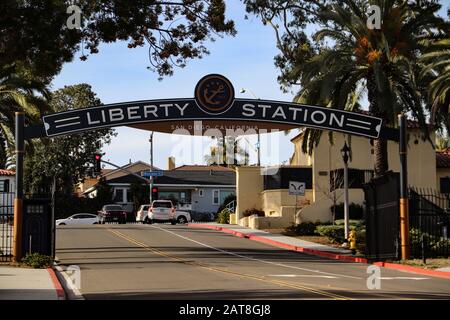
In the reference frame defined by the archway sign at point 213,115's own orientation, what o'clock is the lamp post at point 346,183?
The lamp post is roughly at 8 o'clock from the archway sign.

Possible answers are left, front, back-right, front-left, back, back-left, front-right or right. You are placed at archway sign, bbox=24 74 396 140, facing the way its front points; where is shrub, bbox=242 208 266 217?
back

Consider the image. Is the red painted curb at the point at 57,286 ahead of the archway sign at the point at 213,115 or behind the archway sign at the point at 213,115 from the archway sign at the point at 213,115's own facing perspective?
ahead

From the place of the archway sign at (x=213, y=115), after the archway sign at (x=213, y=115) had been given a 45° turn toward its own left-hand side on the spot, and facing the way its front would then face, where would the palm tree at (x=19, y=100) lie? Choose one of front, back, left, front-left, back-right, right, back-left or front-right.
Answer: back

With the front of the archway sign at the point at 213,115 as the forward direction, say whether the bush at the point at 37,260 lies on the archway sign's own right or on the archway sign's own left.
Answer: on the archway sign's own right

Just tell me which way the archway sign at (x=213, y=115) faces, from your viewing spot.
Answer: facing the viewer

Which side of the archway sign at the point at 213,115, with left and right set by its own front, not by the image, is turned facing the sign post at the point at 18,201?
right

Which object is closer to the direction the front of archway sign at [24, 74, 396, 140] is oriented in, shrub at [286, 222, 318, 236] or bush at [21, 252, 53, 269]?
the bush

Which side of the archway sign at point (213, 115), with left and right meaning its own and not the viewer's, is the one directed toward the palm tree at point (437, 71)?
left

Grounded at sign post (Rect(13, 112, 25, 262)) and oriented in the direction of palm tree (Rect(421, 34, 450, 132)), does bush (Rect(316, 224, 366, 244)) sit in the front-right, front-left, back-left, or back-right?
front-left

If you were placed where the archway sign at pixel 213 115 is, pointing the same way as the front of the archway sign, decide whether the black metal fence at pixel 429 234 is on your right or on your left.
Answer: on your left
